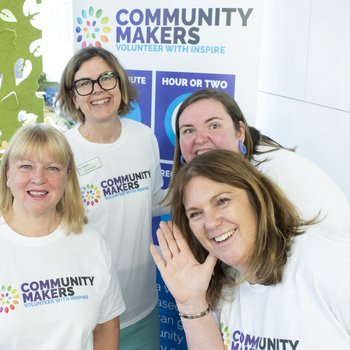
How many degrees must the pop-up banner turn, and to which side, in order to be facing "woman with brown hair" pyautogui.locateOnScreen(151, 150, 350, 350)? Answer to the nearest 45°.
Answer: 0° — it already faces them

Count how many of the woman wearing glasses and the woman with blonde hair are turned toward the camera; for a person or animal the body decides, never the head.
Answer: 2

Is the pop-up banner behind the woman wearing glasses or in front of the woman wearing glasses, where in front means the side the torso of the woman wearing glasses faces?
behind

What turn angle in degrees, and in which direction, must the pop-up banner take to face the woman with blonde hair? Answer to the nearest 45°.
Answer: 0° — it already faces them

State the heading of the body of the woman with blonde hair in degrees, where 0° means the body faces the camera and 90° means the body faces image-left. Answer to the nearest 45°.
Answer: approximately 0°

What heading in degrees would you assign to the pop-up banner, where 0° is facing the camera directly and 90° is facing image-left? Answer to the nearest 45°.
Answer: approximately 0°

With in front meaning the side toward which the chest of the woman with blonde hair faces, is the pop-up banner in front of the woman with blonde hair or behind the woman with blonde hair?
behind
